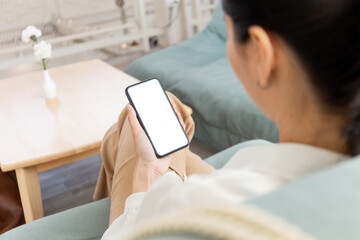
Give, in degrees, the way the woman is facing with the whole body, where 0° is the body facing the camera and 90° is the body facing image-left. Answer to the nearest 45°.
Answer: approximately 135°

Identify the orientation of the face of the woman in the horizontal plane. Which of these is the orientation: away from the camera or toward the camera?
away from the camera

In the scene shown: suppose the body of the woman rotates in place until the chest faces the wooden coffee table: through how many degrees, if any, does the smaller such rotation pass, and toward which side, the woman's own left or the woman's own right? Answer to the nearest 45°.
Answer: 0° — they already face it

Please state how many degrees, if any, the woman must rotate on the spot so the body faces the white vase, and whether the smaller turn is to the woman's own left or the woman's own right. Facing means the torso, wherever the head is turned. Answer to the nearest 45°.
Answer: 0° — they already face it
